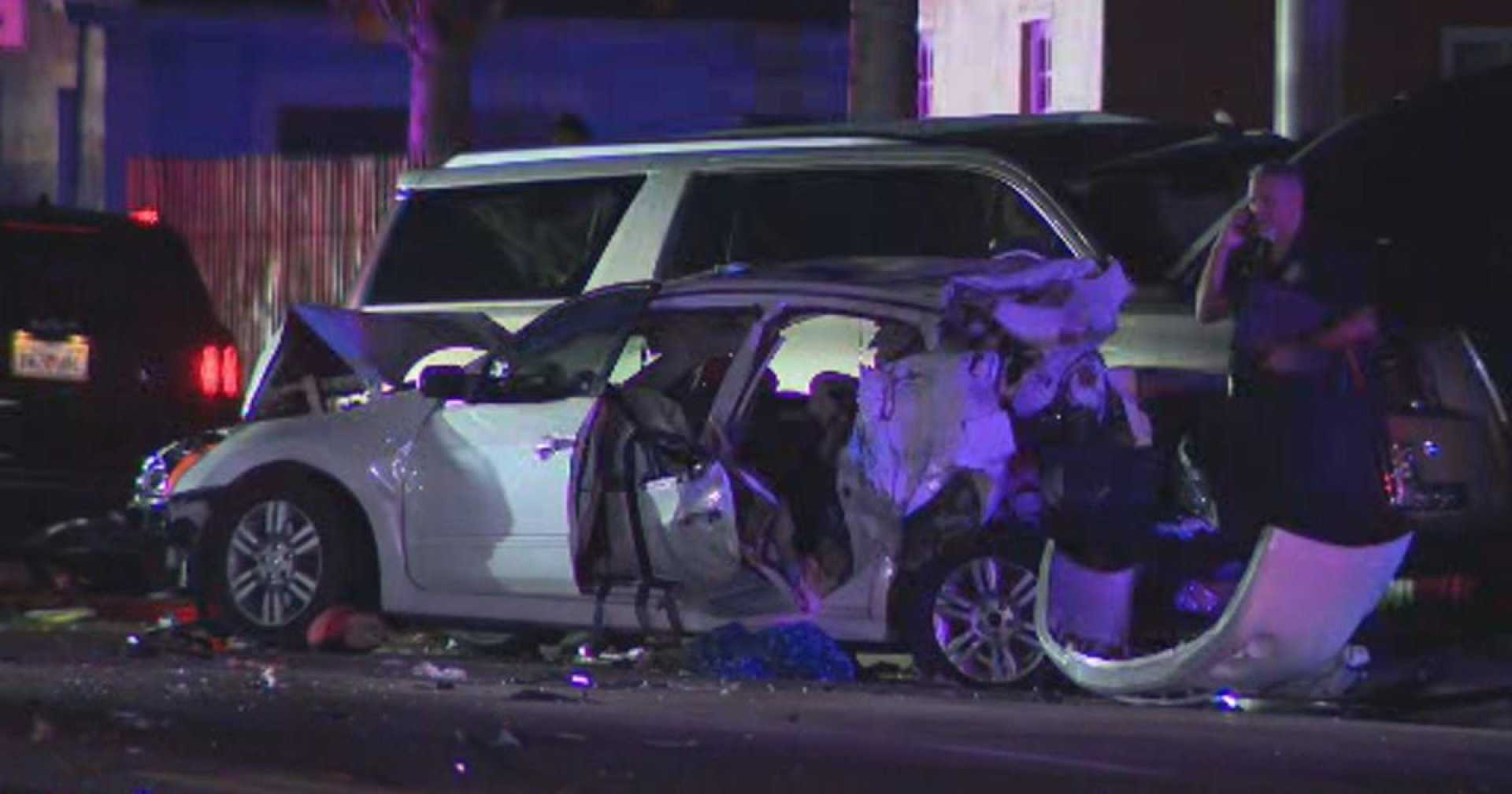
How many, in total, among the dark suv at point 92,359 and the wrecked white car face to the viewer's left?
1

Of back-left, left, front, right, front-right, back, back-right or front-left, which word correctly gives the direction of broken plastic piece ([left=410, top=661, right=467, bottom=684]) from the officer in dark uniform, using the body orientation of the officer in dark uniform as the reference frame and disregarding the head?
front-right

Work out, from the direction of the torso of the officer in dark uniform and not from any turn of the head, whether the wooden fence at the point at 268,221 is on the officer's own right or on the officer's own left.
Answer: on the officer's own right

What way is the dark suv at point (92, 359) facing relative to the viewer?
away from the camera

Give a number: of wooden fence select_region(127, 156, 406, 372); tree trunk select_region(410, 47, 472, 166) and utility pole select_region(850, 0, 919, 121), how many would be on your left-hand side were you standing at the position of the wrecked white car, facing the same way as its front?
0

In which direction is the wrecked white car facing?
to the viewer's left

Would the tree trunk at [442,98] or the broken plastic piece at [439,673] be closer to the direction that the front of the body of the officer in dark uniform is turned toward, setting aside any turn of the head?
the broken plastic piece

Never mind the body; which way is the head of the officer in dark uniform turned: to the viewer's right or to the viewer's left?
to the viewer's left

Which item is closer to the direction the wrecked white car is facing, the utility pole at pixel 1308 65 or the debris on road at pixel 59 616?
the debris on road

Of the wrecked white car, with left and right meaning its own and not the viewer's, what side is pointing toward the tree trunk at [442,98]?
right

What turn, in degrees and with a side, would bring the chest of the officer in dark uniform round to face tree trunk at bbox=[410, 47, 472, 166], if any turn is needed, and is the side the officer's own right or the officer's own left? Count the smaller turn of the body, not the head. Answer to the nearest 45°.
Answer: approximately 90° to the officer's own right

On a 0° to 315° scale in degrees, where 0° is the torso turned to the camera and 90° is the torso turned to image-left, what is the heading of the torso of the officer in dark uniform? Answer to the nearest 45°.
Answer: approximately 45°

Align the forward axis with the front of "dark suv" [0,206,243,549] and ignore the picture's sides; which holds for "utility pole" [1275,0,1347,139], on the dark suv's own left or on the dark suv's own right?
on the dark suv's own right

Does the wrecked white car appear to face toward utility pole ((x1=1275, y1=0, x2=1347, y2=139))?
no
